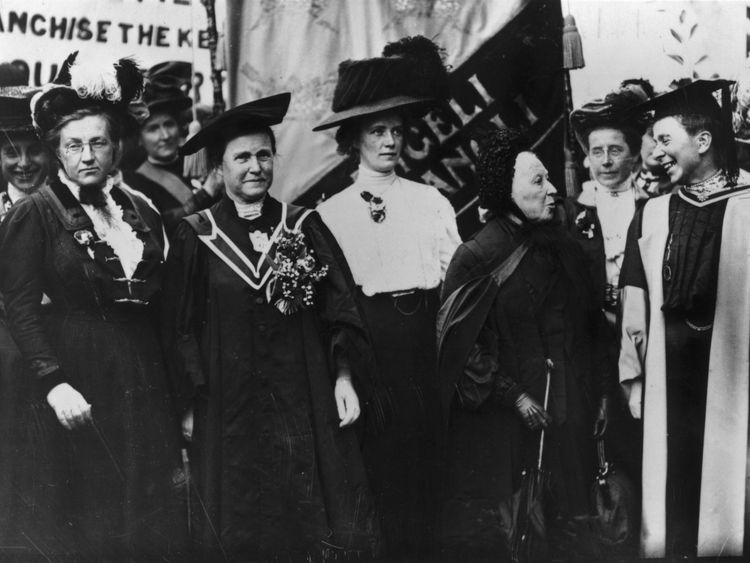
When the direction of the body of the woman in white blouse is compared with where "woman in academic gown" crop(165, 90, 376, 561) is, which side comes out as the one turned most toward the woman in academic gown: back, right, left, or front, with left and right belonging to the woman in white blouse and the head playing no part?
right

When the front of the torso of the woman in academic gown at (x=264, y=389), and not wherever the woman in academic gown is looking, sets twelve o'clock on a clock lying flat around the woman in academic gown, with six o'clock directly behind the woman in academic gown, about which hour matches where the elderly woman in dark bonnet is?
The elderly woman in dark bonnet is roughly at 9 o'clock from the woman in academic gown.

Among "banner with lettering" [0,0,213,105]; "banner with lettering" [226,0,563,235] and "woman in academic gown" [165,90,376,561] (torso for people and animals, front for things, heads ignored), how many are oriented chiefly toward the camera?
3

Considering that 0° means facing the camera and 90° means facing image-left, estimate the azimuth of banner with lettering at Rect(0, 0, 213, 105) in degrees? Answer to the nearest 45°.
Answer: approximately 0°

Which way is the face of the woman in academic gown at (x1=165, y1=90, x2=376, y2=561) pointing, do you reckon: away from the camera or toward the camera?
toward the camera

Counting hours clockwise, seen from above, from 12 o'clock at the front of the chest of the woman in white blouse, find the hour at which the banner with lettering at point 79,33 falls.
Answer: The banner with lettering is roughly at 3 o'clock from the woman in white blouse.

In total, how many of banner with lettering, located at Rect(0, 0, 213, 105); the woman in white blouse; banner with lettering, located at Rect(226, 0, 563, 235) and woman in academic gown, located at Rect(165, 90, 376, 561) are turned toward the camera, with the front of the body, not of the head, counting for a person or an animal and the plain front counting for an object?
4

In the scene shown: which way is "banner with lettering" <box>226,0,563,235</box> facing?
toward the camera

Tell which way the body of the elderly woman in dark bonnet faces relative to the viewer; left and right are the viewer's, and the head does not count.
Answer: facing the viewer and to the right of the viewer

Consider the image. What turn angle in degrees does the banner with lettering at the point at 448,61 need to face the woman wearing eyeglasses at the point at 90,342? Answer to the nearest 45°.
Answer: approximately 90° to its right

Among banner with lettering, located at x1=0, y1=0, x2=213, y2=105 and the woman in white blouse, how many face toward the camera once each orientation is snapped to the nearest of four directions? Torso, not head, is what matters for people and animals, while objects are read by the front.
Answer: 2

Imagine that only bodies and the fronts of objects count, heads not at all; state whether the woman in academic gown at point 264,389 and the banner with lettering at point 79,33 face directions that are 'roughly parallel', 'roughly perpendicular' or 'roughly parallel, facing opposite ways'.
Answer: roughly parallel

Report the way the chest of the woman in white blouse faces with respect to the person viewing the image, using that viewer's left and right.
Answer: facing the viewer

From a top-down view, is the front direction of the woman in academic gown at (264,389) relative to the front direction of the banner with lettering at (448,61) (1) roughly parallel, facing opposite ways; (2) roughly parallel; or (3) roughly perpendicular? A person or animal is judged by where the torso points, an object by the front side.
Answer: roughly parallel

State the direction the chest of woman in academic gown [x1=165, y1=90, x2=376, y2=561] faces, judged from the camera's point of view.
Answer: toward the camera

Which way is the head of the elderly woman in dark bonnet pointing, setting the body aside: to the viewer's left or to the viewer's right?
to the viewer's right
